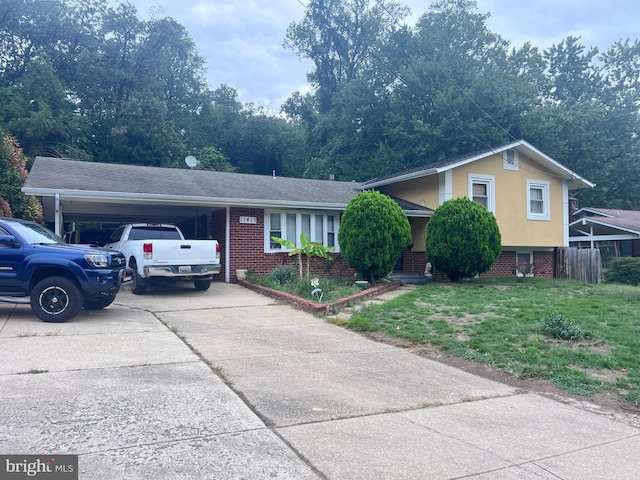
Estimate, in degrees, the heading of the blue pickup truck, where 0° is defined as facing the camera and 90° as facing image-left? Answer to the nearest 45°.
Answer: approximately 315°

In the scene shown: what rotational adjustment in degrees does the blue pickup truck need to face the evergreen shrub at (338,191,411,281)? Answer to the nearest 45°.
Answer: approximately 45° to its left

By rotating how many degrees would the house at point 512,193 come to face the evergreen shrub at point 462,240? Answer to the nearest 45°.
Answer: approximately 45° to its right

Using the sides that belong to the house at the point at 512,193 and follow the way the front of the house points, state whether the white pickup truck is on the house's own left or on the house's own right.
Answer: on the house's own right

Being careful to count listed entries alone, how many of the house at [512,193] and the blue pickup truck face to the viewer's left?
0

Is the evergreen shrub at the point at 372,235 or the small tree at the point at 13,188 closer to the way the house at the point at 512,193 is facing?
the evergreen shrub

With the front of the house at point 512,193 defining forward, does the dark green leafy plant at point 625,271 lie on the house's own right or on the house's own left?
on the house's own left

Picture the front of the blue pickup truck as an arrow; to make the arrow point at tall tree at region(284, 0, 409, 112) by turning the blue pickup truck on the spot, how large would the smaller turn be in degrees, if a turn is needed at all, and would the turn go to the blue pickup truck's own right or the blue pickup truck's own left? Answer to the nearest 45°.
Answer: approximately 90° to the blue pickup truck's own left

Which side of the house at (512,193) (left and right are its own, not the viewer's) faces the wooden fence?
left

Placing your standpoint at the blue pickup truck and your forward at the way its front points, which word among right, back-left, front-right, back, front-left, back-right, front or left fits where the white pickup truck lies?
left

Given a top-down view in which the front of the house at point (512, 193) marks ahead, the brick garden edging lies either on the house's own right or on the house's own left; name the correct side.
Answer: on the house's own right

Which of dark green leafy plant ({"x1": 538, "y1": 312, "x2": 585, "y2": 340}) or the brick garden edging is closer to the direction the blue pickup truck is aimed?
the dark green leafy plant
